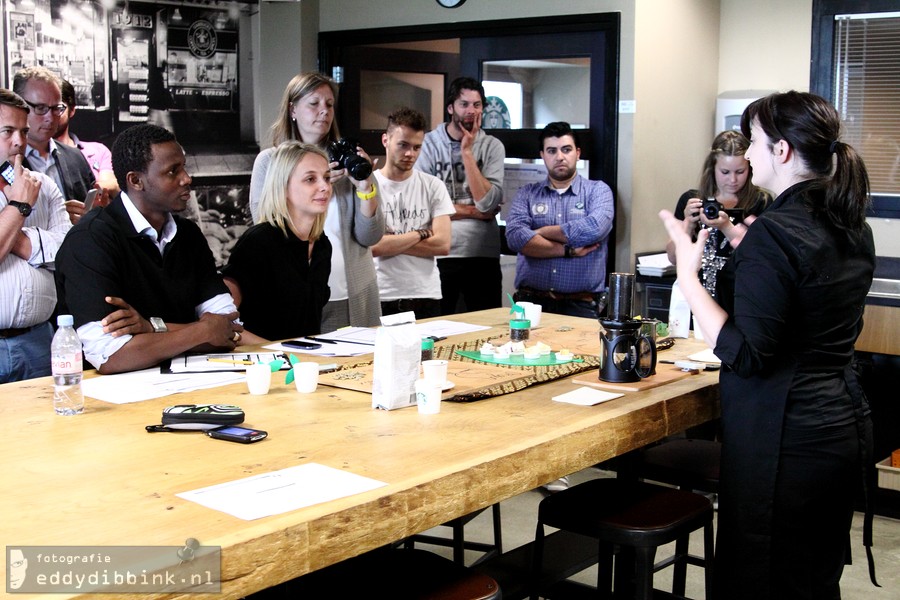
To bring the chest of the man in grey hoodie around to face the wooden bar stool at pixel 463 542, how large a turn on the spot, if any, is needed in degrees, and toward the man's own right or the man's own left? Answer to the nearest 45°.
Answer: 0° — they already face it

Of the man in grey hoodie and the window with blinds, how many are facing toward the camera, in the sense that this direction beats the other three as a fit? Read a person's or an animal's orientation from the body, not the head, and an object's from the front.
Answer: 2

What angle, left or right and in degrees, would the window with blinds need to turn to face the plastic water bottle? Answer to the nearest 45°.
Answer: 0° — it already faces it

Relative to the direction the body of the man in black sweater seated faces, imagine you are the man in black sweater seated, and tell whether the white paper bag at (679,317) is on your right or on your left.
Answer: on your left

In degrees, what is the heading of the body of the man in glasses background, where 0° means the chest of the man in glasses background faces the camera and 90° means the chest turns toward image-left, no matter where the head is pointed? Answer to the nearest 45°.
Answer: approximately 315°

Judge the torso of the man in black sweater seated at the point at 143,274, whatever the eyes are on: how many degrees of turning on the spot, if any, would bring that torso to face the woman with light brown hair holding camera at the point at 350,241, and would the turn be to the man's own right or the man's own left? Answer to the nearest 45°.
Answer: approximately 90° to the man's own left

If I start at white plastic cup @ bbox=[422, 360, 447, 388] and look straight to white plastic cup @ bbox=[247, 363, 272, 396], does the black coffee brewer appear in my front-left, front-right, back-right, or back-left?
back-right

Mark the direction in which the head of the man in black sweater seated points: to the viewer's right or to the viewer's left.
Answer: to the viewer's right
